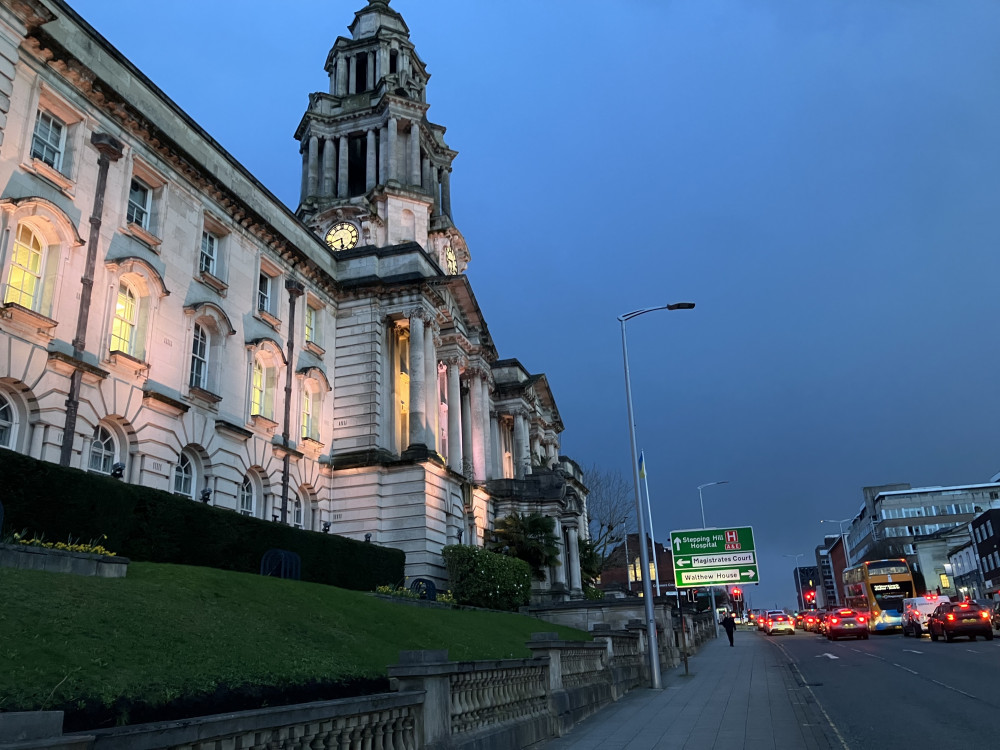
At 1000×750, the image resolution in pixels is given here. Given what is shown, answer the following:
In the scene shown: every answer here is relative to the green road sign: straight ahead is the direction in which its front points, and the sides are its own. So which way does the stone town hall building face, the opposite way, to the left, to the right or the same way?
to the left

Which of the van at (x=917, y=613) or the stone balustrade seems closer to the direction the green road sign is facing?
the stone balustrade

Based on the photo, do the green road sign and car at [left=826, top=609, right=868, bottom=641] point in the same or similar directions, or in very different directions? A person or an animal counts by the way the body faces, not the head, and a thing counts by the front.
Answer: very different directions

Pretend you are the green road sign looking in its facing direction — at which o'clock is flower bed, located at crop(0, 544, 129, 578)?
The flower bed is roughly at 1 o'clock from the green road sign.

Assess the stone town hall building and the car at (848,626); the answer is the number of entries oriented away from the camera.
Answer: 1

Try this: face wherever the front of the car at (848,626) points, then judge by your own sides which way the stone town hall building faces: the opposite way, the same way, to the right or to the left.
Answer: to the right

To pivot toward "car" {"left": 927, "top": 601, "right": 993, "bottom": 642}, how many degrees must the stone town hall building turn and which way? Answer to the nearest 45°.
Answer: approximately 45° to its left

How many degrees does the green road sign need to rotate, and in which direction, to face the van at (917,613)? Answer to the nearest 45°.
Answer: approximately 135° to its left

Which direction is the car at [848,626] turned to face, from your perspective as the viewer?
facing away from the viewer

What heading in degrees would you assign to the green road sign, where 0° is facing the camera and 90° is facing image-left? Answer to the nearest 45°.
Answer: approximately 0°

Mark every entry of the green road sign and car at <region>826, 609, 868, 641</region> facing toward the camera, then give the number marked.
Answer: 1
